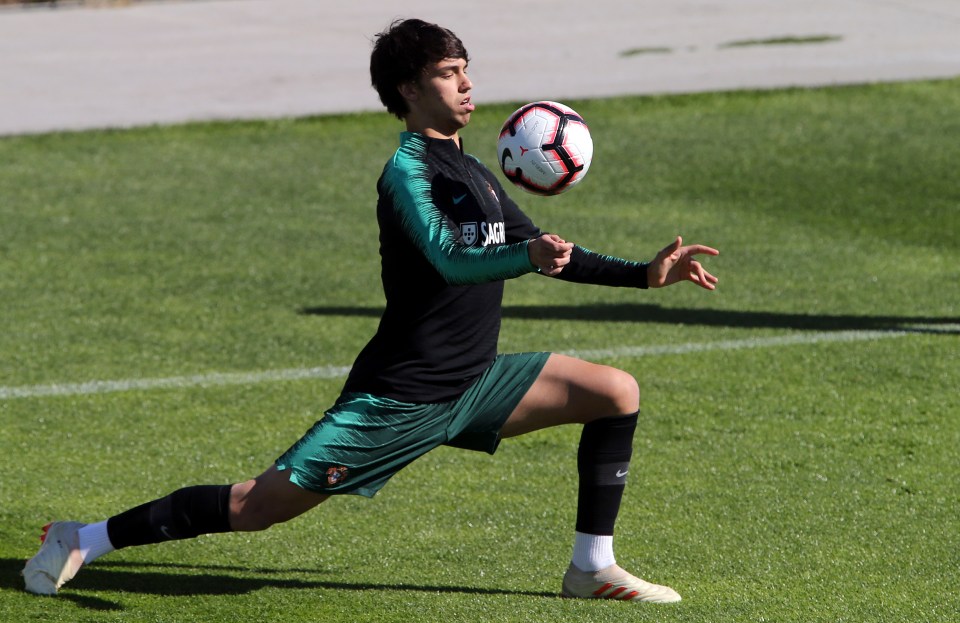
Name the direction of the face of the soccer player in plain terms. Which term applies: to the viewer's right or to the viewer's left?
to the viewer's right

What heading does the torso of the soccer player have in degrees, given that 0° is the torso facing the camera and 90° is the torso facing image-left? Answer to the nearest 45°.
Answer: approximately 270°

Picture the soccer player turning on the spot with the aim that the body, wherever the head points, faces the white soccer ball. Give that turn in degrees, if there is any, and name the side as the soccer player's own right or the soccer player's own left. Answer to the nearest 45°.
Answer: approximately 45° to the soccer player's own left
